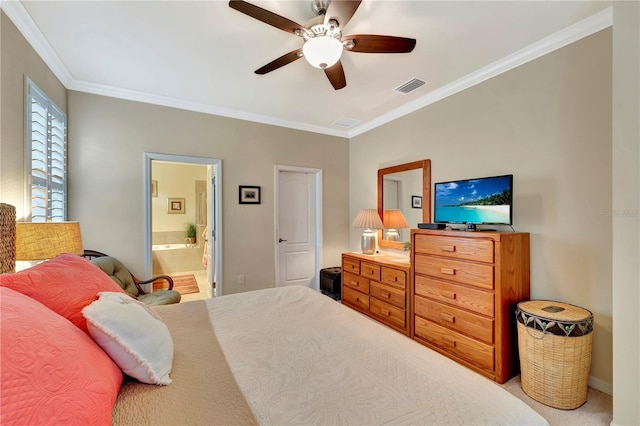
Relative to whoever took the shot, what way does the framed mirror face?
facing the viewer and to the left of the viewer

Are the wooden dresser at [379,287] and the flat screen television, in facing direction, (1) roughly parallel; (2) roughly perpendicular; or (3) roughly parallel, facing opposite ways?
roughly parallel

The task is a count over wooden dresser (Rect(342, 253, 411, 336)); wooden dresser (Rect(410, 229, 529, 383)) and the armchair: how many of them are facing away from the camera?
0

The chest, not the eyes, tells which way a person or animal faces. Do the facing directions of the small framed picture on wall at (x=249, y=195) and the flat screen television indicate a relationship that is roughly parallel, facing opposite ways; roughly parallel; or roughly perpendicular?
roughly perpendicular

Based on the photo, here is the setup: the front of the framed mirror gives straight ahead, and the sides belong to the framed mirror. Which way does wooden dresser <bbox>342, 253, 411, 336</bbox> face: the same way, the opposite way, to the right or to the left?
the same way

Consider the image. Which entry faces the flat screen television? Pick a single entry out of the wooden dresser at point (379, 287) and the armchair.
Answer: the armchair

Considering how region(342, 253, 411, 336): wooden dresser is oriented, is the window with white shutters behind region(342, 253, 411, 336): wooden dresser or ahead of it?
ahead

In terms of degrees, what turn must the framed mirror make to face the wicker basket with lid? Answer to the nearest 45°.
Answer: approximately 90° to its left

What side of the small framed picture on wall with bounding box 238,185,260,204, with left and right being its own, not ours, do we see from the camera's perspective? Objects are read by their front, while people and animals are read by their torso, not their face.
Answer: front

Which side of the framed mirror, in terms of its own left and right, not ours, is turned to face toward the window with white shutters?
front

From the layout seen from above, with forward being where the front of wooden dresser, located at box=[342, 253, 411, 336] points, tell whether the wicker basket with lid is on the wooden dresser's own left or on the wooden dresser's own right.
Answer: on the wooden dresser's own left

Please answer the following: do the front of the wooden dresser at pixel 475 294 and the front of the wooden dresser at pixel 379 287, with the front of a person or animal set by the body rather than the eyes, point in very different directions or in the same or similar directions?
same or similar directions

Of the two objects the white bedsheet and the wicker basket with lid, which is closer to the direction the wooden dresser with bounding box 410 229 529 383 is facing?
the white bedsheet

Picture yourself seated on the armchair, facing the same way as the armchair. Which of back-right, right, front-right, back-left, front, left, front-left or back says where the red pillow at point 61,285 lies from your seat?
front-right

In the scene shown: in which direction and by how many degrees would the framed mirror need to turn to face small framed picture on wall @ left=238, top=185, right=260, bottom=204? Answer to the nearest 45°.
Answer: approximately 45° to its right

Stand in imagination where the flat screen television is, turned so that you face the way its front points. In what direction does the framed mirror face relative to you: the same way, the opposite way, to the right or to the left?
the same way

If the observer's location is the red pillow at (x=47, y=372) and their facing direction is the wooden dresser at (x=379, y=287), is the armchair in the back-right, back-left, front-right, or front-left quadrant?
front-left

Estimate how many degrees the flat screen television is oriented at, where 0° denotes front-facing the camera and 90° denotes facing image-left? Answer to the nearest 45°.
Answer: approximately 45°
